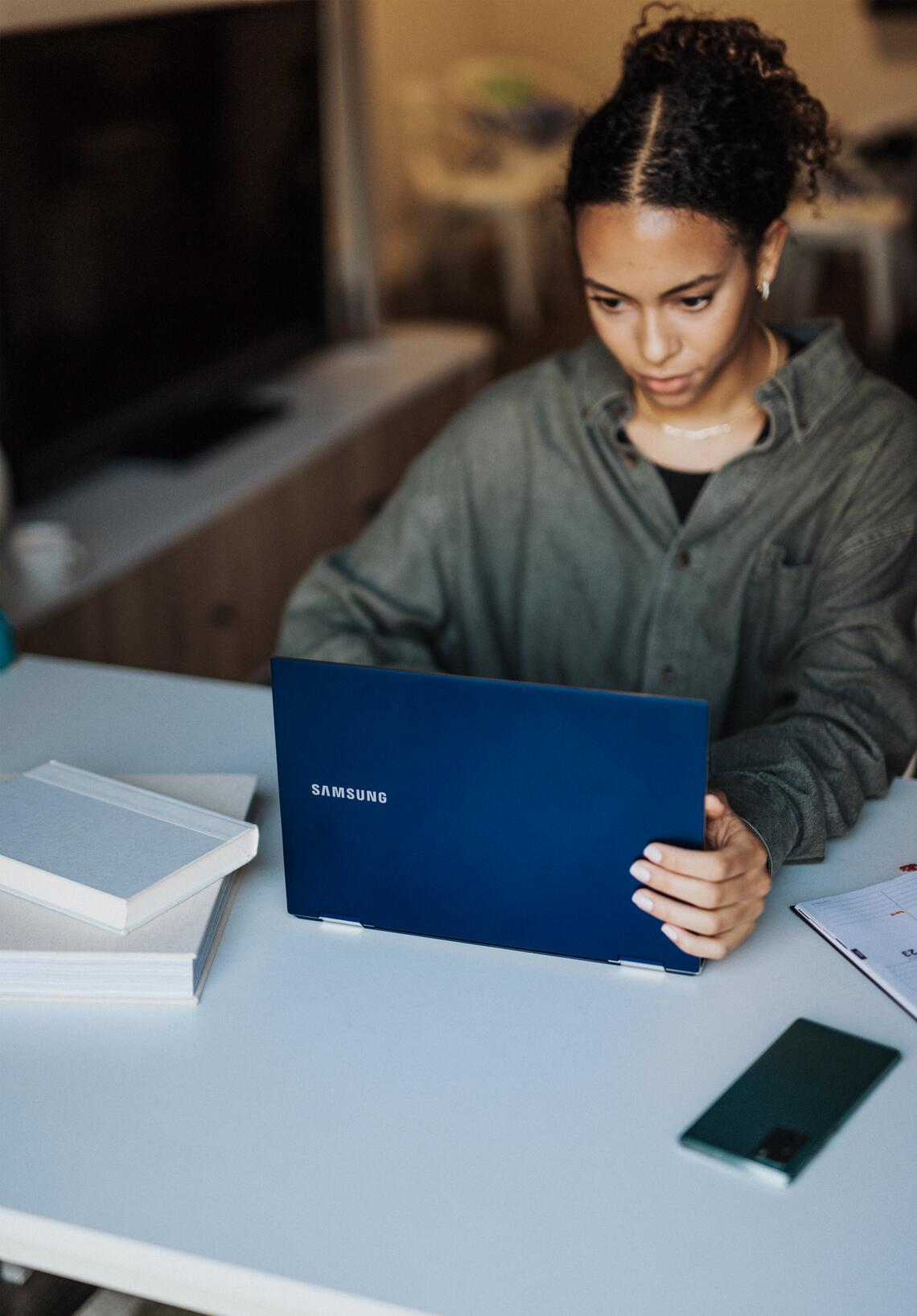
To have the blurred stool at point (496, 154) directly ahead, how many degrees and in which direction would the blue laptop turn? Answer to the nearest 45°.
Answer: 0° — it already faces it

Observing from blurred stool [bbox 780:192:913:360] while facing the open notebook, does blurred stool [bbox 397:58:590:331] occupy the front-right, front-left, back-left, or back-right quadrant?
back-right

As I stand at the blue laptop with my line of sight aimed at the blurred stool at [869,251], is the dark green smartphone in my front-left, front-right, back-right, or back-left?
back-right

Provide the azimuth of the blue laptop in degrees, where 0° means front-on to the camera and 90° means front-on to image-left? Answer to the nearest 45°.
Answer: approximately 180°

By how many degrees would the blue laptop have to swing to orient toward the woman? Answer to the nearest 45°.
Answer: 0° — it already faces them

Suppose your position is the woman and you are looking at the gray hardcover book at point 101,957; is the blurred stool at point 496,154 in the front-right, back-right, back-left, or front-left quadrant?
back-right

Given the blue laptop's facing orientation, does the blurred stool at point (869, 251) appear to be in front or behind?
in front
